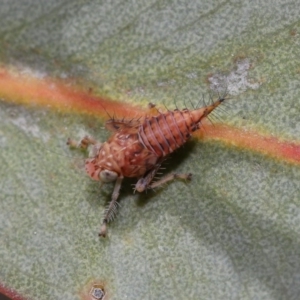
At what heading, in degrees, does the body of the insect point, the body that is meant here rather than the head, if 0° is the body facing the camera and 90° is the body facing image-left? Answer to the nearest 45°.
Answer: approximately 45°
